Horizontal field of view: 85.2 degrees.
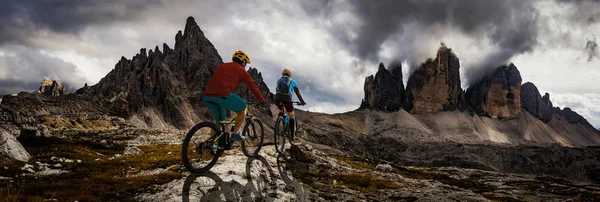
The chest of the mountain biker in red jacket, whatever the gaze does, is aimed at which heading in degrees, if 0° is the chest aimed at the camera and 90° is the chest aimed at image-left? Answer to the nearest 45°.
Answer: approximately 225°

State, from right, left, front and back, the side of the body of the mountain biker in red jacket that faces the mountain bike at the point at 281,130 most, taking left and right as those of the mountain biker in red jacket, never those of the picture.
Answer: front

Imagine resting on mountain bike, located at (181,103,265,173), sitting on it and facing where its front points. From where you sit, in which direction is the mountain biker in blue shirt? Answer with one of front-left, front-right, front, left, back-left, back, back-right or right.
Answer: front

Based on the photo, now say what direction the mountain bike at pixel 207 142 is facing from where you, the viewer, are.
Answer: facing away from the viewer and to the right of the viewer

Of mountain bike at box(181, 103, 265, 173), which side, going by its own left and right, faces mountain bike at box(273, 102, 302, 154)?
front
